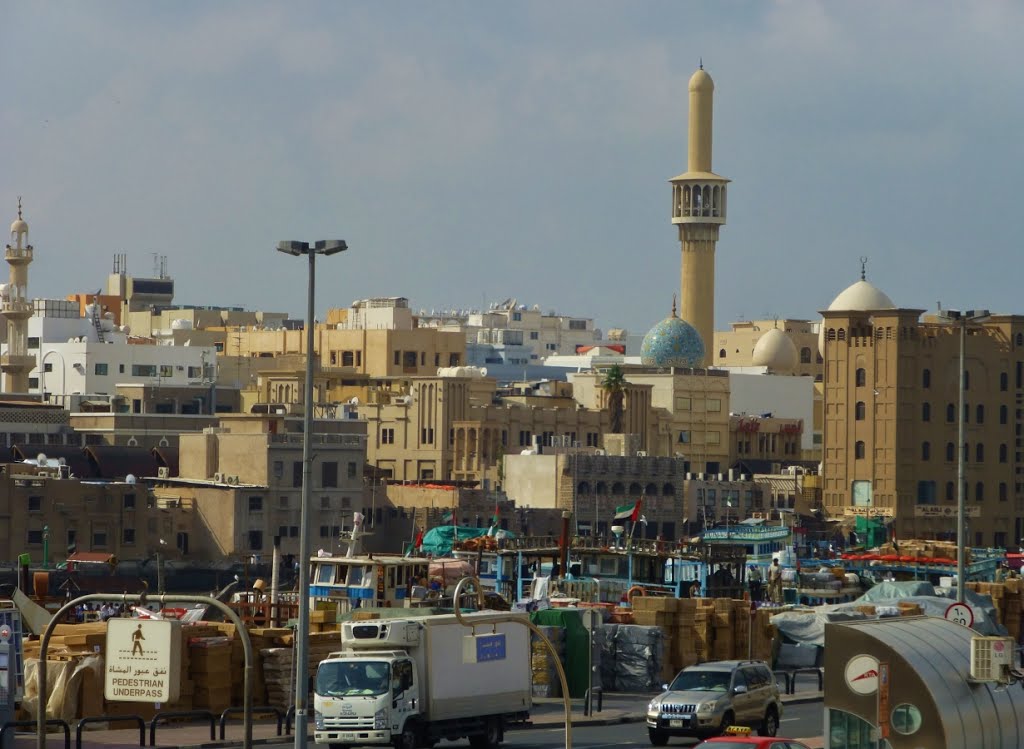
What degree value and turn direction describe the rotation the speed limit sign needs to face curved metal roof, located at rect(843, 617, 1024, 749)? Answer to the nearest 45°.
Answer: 0° — it already faces it

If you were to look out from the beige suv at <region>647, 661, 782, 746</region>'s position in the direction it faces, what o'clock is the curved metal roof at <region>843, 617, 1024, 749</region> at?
The curved metal roof is roughly at 10 o'clock from the beige suv.

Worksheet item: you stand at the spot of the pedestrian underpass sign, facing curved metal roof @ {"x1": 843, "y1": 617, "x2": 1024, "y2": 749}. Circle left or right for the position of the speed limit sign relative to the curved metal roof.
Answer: left

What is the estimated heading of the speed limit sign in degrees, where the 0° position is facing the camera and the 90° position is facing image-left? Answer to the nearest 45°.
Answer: approximately 0°

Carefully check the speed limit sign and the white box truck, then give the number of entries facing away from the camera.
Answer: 0

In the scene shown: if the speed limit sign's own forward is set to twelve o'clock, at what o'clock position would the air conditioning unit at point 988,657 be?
The air conditioning unit is roughly at 12 o'clock from the speed limit sign.

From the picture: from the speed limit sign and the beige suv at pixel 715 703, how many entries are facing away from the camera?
0

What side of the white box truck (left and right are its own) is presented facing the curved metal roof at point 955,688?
left

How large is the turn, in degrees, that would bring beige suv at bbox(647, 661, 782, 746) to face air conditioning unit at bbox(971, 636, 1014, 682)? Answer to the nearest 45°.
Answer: approximately 45° to its left

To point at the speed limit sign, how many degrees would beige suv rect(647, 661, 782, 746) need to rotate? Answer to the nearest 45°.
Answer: approximately 135° to its left

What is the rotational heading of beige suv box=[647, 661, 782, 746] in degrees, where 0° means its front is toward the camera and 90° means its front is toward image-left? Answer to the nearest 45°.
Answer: approximately 45°

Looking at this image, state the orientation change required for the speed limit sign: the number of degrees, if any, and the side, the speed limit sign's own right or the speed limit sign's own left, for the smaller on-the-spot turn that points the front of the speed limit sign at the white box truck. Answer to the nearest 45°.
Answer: approximately 45° to the speed limit sign's own right

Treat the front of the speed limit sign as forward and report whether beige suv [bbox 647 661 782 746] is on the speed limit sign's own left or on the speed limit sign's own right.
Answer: on the speed limit sign's own right

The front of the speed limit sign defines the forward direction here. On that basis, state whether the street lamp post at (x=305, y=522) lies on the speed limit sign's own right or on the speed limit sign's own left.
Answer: on the speed limit sign's own right
